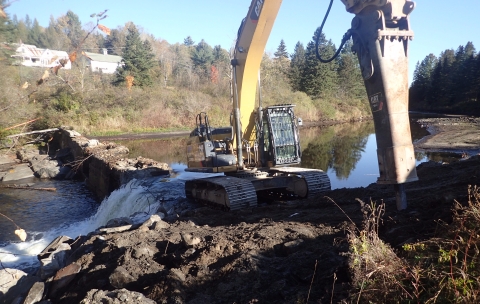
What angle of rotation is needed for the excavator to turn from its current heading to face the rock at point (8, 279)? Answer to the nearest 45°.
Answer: approximately 90° to its right

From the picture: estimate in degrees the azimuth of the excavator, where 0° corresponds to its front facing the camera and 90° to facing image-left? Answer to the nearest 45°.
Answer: approximately 315°

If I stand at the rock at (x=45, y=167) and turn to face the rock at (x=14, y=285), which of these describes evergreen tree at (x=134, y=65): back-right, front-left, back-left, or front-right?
back-left

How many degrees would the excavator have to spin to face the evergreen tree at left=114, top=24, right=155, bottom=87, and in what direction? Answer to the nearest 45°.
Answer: approximately 180°

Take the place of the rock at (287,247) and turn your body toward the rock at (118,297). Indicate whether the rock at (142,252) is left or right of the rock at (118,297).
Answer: right
